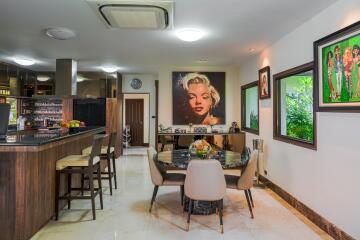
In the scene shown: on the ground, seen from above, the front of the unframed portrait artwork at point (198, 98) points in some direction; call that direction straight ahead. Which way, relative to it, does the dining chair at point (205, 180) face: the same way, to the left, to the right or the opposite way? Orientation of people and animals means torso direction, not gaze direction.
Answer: the opposite way

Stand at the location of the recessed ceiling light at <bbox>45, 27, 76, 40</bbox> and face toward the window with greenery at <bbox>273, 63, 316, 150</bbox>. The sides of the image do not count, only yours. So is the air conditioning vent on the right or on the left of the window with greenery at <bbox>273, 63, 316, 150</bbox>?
right

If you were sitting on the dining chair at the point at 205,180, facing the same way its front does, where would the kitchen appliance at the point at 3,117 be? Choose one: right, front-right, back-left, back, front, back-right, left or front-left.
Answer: left

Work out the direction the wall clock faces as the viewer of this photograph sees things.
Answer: facing the viewer

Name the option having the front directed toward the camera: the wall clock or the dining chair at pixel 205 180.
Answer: the wall clock

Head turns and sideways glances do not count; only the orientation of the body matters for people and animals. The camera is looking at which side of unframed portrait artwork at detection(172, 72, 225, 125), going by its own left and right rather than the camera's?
front

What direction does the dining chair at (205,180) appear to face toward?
away from the camera

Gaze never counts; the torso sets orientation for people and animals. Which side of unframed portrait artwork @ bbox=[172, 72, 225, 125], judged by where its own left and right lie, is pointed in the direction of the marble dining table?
front

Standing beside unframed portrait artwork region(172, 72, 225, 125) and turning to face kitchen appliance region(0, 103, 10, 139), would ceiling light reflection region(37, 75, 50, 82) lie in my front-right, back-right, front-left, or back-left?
front-right

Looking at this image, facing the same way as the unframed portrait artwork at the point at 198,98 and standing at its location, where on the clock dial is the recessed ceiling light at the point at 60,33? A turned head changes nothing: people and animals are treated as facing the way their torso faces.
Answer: The recessed ceiling light is roughly at 1 o'clock from the unframed portrait artwork.

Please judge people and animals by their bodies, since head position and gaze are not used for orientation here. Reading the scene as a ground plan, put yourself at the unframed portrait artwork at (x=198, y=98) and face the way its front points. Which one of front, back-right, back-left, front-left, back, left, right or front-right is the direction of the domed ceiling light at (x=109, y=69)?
right

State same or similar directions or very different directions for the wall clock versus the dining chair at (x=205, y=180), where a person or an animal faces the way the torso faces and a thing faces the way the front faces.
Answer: very different directions

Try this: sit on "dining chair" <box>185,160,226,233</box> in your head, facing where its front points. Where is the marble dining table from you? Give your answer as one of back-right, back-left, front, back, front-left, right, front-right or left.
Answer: front

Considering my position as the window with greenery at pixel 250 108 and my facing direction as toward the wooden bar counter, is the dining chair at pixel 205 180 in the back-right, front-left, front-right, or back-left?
front-left
